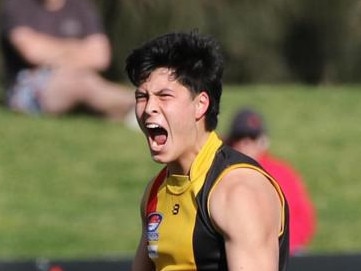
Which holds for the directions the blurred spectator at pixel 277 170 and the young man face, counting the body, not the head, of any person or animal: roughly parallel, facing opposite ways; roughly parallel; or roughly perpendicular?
roughly parallel

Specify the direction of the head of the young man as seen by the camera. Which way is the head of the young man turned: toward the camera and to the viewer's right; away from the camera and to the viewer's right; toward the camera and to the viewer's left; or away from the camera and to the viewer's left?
toward the camera and to the viewer's left

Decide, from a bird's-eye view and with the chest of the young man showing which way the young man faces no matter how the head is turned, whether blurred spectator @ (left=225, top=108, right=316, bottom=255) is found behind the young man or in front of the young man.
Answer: behind

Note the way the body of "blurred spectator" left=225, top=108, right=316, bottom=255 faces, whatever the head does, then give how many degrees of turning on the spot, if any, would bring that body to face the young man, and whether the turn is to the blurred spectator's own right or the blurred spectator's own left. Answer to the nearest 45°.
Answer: approximately 45° to the blurred spectator's own left

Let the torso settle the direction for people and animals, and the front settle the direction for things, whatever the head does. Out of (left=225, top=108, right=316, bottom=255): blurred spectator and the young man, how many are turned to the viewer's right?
0

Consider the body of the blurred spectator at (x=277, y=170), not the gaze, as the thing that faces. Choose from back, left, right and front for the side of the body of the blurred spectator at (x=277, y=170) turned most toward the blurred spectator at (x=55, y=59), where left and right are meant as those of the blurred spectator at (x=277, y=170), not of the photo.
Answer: right

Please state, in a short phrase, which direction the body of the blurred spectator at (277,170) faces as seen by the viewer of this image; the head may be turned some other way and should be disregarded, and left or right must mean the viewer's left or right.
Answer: facing the viewer and to the left of the viewer

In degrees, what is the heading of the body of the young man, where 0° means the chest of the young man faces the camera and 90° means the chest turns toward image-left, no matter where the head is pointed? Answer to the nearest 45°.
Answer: approximately 45°
